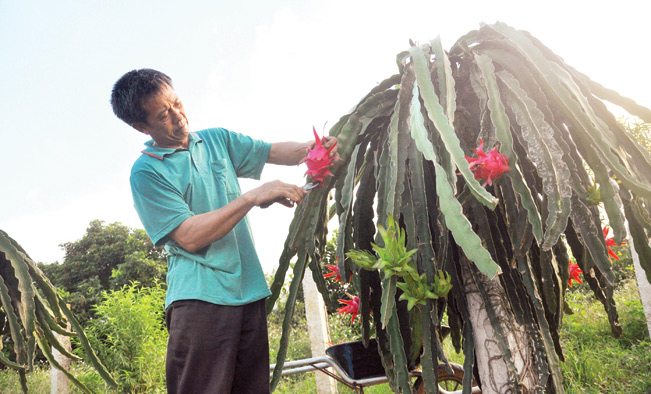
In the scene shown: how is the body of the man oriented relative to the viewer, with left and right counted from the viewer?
facing the viewer and to the right of the viewer

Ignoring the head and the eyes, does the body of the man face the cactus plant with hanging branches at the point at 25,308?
no

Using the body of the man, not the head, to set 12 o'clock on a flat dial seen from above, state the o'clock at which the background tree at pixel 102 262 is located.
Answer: The background tree is roughly at 7 o'clock from the man.

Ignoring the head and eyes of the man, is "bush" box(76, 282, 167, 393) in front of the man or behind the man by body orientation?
behind

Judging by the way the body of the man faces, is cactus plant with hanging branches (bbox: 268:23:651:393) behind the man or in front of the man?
in front

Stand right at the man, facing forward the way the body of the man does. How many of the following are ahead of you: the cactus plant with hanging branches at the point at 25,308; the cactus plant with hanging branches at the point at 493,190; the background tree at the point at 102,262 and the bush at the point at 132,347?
1
